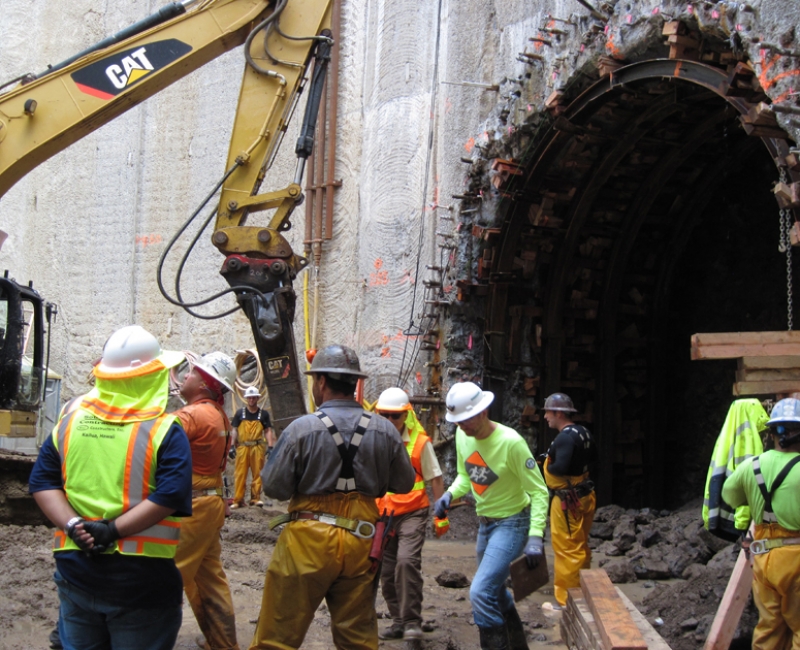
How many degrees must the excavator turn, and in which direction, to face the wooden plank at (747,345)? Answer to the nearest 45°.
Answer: approximately 45° to its right

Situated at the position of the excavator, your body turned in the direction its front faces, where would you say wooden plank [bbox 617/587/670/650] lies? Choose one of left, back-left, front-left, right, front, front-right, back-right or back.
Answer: front-right

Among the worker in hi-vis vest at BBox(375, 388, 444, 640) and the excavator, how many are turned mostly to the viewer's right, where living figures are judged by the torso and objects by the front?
1

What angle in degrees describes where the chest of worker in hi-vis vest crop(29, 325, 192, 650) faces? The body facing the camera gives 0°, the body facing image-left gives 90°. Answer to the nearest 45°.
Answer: approximately 225°

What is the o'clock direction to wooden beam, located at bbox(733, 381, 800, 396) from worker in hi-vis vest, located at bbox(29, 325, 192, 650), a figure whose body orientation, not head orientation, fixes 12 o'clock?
The wooden beam is roughly at 1 o'clock from the worker in hi-vis vest.

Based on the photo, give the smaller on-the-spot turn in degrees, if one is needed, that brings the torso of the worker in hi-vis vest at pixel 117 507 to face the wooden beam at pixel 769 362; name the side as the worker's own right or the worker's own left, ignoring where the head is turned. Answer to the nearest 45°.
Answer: approximately 45° to the worker's own right

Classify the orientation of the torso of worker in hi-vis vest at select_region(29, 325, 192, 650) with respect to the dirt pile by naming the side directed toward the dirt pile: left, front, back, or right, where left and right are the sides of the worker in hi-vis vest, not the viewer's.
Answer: front

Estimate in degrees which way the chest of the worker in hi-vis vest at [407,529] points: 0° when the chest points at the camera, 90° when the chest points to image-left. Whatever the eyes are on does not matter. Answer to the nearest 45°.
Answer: approximately 45°

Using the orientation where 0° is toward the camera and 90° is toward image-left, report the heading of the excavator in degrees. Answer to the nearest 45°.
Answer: approximately 270°

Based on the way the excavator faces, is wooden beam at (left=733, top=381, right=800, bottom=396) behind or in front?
in front

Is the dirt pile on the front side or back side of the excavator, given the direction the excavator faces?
on the front side
